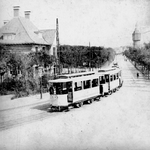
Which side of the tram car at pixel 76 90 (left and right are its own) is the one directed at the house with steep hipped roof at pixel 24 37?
right
